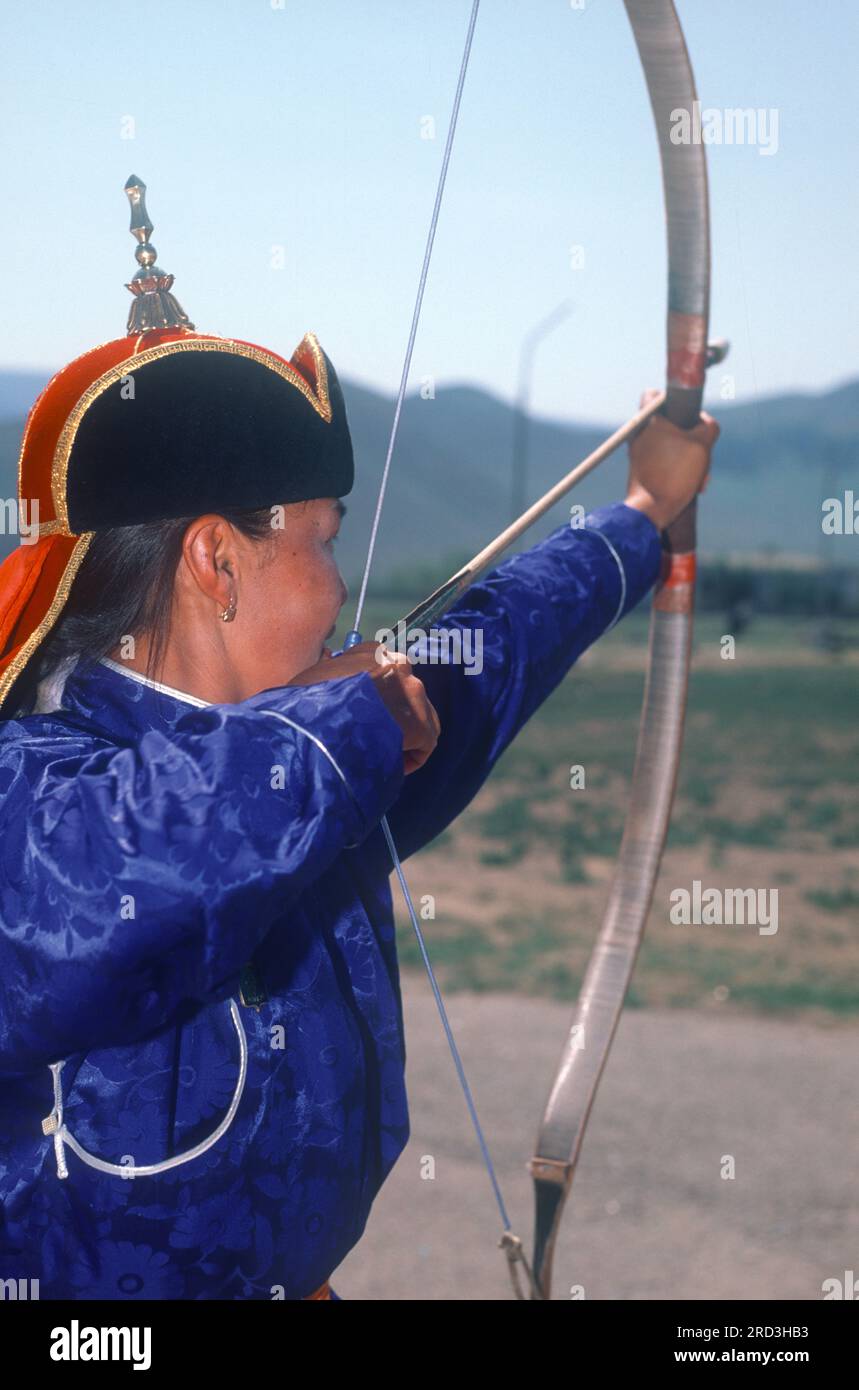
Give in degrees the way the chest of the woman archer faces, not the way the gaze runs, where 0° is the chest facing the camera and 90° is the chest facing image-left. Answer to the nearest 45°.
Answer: approximately 270°
